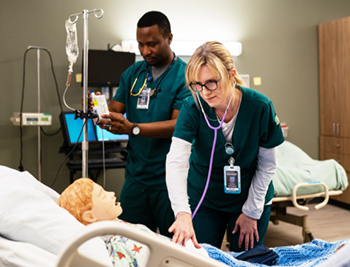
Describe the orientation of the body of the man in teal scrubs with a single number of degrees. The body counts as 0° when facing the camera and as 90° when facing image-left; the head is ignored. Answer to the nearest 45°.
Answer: approximately 45°

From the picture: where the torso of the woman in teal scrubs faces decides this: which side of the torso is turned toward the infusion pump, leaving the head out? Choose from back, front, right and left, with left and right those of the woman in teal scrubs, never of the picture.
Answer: right

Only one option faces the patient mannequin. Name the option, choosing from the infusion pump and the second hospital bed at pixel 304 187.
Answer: the infusion pump

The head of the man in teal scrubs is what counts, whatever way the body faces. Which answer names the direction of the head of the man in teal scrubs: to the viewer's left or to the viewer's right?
to the viewer's left

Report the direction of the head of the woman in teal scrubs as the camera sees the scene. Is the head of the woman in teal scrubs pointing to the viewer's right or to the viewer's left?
to the viewer's left
